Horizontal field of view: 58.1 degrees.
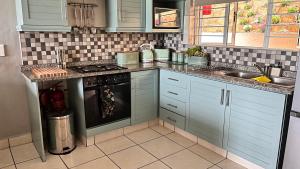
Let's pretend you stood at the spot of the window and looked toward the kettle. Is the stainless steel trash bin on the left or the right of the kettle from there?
left

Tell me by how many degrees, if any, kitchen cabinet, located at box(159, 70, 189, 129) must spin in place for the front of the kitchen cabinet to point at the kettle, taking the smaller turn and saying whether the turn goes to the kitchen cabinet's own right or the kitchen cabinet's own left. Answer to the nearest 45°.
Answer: approximately 90° to the kitchen cabinet's own right

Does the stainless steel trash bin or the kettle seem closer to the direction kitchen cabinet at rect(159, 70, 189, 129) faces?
the stainless steel trash bin

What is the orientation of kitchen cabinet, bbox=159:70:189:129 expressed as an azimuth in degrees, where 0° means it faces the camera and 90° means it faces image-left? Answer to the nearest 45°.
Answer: approximately 45°
